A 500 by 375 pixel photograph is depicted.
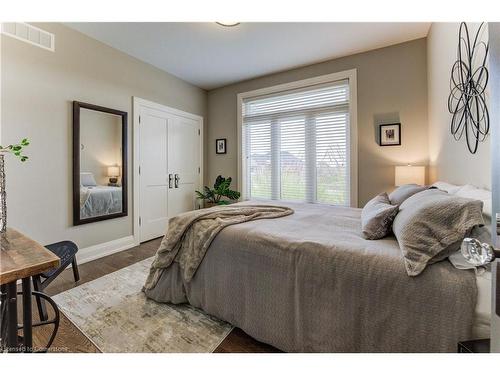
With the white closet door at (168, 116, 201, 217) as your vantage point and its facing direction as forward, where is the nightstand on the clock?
The nightstand is roughly at 1 o'clock from the white closet door.

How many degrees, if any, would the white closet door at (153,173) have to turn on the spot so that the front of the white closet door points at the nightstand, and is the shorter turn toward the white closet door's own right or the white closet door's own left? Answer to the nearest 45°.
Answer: approximately 45° to the white closet door's own right

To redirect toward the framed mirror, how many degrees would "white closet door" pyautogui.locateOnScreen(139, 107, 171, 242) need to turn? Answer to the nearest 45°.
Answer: approximately 90° to its right

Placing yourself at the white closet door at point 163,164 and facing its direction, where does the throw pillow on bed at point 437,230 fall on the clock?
The throw pillow on bed is roughly at 1 o'clock from the white closet door.

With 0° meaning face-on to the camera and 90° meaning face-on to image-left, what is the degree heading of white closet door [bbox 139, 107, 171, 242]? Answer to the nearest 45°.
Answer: approximately 315°

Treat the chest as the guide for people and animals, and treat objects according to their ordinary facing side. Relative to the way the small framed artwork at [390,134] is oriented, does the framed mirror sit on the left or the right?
on its right

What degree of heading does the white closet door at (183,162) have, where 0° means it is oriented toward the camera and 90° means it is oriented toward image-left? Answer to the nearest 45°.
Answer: approximately 315°

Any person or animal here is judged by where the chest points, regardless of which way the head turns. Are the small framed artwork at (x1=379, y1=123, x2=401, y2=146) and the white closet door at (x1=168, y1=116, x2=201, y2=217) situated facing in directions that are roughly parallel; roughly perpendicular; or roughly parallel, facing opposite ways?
roughly perpendicular

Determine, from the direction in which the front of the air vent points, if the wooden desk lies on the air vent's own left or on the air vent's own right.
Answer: on the air vent's own right

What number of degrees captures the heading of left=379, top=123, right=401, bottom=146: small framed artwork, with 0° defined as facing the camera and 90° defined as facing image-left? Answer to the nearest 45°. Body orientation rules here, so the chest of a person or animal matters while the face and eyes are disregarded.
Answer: approximately 0°

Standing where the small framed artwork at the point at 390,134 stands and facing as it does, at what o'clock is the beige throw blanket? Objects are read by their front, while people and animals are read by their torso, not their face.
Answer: The beige throw blanket is roughly at 1 o'clock from the small framed artwork.
